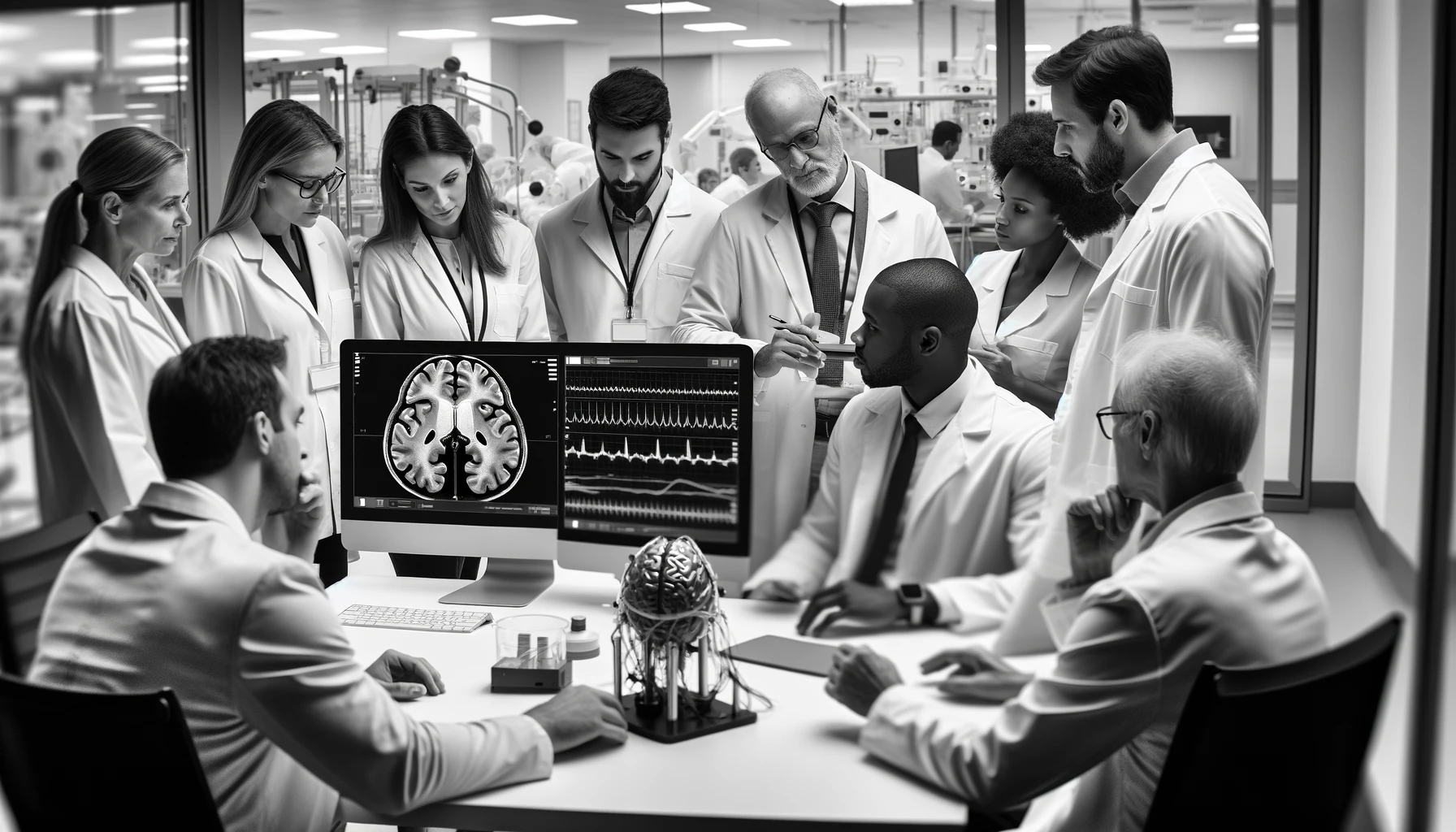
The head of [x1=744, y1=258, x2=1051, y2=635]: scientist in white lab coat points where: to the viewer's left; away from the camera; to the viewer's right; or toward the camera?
to the viewer's left

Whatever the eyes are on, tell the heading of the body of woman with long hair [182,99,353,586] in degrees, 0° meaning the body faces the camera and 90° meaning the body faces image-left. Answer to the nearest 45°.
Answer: approximately 315°

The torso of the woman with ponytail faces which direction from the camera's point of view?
to the viewer's right

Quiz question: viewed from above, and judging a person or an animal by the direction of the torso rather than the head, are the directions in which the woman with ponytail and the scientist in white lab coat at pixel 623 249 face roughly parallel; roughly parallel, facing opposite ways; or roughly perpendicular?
roughly perpendicular

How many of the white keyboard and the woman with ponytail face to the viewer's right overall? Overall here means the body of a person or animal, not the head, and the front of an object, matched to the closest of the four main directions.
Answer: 1

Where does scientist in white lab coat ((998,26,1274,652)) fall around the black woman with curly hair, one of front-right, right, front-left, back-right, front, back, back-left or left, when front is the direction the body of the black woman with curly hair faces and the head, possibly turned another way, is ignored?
front-left
